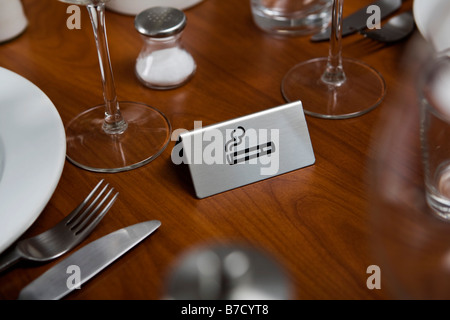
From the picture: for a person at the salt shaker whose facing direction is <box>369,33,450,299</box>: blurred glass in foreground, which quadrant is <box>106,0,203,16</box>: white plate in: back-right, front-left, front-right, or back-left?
back-left

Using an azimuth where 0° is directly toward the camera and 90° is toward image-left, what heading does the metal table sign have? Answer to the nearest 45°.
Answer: approximately 315°

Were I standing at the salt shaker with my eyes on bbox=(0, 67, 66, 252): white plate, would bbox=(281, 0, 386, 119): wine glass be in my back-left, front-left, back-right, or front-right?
back-left
